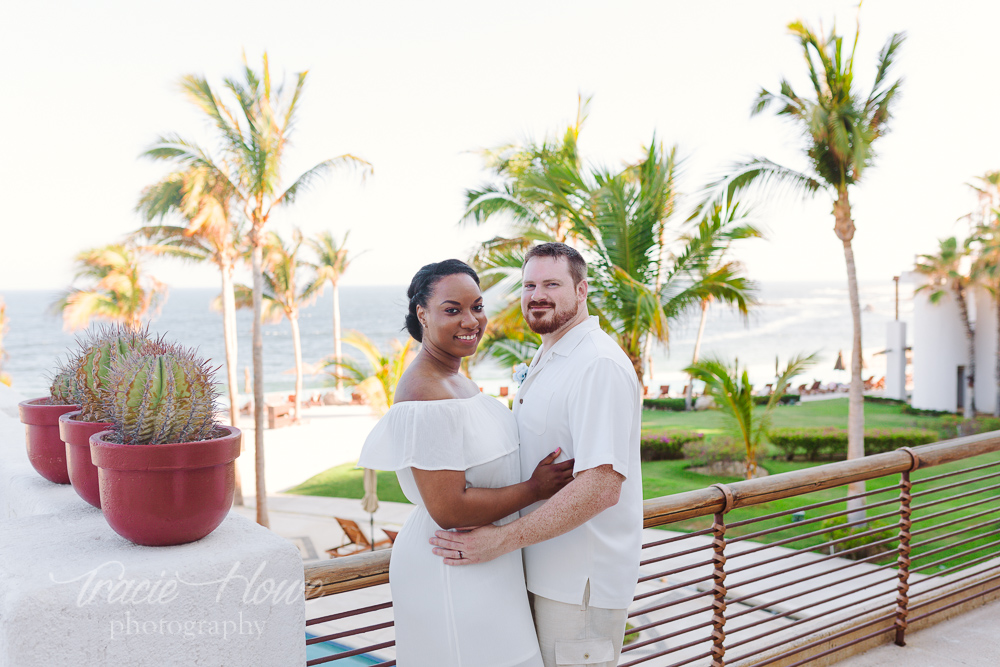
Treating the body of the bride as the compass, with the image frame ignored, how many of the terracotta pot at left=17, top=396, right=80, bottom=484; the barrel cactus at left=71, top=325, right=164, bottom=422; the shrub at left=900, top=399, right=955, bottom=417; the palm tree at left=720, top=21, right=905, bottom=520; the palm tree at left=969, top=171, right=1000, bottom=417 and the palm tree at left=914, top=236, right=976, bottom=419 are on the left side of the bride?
4

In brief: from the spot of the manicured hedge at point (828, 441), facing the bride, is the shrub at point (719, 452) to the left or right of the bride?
right

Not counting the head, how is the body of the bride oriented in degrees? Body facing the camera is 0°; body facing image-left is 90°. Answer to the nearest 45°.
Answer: approximately 315°

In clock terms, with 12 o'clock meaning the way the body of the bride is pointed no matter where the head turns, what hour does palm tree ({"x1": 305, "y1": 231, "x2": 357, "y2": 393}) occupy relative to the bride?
The palm tree is roughly at 7 o'clock from the bride.

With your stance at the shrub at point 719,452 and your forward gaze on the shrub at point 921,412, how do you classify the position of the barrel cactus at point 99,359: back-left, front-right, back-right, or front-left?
back-right

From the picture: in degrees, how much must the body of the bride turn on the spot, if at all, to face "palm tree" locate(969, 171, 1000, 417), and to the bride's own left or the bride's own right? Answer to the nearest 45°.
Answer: approximately 90° to the bride's own left

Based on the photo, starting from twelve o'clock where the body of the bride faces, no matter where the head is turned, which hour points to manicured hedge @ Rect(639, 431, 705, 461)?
The manicured hedge is roughly at 8 o'clock from the bride.

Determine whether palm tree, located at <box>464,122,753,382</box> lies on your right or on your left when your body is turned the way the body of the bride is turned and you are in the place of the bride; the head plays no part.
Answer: on your left

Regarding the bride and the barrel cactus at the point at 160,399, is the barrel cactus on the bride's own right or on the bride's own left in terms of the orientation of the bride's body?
on the bride's own right

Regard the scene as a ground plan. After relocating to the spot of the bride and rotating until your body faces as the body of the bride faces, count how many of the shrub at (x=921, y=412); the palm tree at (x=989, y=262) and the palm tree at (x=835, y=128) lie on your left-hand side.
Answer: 3

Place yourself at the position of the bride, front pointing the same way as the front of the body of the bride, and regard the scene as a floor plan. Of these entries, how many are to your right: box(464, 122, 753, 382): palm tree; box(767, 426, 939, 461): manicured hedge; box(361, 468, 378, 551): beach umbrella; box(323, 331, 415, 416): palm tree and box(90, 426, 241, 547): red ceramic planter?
1

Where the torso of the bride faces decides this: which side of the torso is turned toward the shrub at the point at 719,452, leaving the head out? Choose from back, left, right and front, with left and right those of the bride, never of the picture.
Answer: left

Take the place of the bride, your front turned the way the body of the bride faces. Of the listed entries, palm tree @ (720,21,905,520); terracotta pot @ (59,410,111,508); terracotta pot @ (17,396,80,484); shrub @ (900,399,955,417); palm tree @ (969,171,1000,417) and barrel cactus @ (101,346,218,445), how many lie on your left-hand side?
3

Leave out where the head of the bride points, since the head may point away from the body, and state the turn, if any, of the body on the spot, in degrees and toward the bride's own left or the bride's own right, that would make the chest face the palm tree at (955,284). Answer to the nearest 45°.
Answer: approximately 90° to the bride's own left

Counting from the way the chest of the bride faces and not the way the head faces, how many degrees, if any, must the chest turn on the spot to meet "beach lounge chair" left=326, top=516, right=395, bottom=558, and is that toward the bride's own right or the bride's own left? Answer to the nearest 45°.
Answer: approximately 135° to the bride's own left

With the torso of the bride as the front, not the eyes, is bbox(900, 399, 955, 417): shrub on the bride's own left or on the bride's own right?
on the bride's own left
